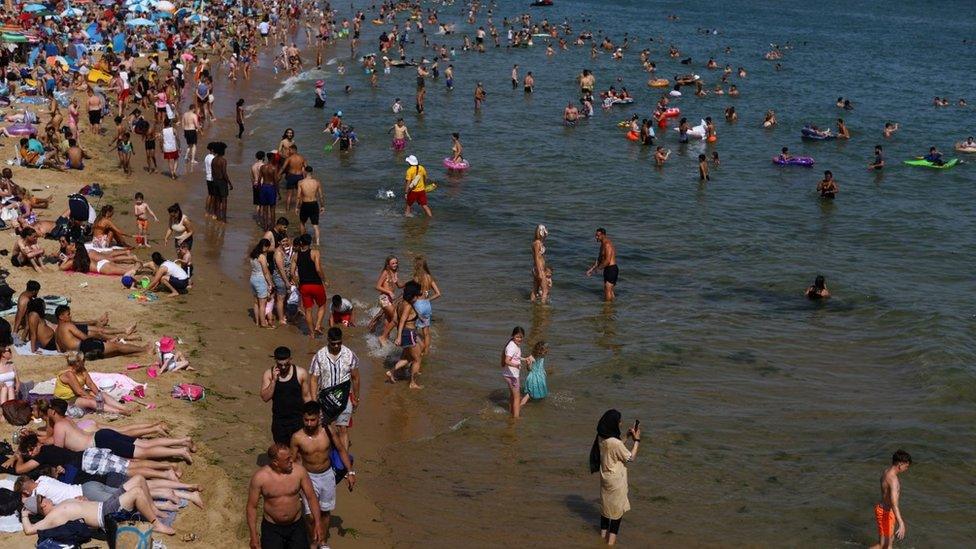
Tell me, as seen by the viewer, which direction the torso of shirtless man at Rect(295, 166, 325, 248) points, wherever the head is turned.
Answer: away from the camera

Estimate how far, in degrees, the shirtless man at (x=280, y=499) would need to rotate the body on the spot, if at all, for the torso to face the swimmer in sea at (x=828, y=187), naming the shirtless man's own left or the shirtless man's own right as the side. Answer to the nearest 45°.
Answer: approximately 135° to the shirtless man's own left

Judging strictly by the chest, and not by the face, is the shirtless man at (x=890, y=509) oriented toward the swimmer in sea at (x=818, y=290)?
no

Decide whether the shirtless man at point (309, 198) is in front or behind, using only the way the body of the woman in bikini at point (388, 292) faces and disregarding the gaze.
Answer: behind

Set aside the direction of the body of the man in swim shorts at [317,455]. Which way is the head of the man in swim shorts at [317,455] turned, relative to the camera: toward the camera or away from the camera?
toward the camera

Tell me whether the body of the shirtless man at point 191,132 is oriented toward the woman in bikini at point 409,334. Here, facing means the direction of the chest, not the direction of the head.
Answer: no

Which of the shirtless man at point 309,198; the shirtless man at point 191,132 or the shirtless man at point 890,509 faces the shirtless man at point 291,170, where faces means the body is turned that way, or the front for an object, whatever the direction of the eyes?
the shirtless man at point 309,198

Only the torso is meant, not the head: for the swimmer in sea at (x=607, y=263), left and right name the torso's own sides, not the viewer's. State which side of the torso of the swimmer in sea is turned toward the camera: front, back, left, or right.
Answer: left

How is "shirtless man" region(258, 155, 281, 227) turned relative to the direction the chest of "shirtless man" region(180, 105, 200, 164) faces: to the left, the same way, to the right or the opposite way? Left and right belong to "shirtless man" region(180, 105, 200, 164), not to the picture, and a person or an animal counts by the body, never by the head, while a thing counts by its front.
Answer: the same way

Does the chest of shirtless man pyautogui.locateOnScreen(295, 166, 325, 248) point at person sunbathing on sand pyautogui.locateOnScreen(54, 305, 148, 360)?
no
